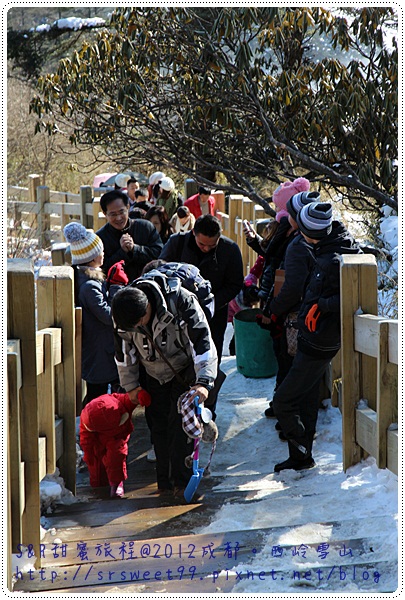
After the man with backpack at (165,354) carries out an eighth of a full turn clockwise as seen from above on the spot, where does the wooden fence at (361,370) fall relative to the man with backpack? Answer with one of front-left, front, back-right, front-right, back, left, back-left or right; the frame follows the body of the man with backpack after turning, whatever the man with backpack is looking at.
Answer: back

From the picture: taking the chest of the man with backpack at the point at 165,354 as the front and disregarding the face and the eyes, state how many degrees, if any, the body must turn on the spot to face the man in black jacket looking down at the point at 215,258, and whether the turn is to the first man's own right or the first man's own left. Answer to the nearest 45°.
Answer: approximately 135° to the first man's own right

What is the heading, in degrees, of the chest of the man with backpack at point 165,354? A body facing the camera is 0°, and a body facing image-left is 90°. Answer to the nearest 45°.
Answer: approximately 45°

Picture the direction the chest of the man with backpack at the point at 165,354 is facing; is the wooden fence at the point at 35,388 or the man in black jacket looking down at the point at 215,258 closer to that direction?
the wooden fence

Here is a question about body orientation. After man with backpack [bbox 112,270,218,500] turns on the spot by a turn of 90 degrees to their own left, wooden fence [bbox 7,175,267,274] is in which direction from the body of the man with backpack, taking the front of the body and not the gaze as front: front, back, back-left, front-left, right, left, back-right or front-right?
back-left
